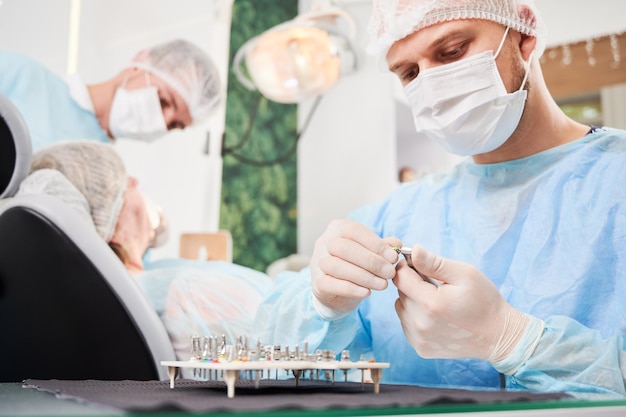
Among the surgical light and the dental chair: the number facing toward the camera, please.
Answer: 1

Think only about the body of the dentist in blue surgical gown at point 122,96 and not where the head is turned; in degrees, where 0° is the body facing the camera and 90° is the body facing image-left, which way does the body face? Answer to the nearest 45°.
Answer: approximately 315°

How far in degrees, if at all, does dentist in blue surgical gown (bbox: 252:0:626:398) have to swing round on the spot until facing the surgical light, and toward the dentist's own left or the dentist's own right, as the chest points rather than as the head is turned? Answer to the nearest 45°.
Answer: approximately 90° to the dentist's own right

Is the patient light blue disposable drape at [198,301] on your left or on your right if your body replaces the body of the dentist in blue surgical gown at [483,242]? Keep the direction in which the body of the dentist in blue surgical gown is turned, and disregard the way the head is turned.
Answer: on your right

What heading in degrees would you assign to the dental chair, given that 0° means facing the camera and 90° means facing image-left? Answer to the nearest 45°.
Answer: approximately 225°

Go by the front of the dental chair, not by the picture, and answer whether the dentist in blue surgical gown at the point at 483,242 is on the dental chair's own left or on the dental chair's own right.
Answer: on the dental chair's own right
